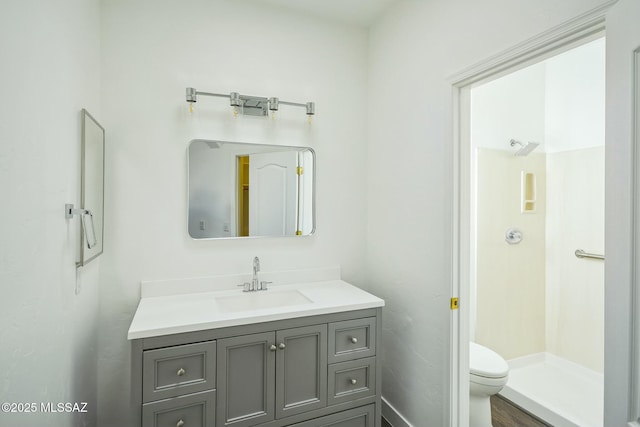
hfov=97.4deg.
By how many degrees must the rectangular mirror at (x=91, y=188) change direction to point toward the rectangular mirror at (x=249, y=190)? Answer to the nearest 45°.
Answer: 0° — it already faces it

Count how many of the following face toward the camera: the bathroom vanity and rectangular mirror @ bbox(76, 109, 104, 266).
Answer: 1

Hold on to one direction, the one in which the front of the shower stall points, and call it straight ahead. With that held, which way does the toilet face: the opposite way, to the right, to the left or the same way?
to the left

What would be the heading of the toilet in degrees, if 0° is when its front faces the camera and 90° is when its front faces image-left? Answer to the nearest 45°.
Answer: approximately 315°

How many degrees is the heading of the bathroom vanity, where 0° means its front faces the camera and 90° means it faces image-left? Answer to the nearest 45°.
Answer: approximately 0°

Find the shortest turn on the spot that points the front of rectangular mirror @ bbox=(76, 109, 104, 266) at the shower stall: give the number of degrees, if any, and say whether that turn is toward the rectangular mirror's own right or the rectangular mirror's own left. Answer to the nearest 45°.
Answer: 0° — it already faces it

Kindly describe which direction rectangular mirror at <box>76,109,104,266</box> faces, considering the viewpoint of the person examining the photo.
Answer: facing to the right of the viewer

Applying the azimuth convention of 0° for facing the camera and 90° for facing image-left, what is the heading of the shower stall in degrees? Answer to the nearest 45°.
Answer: approximately 45°
